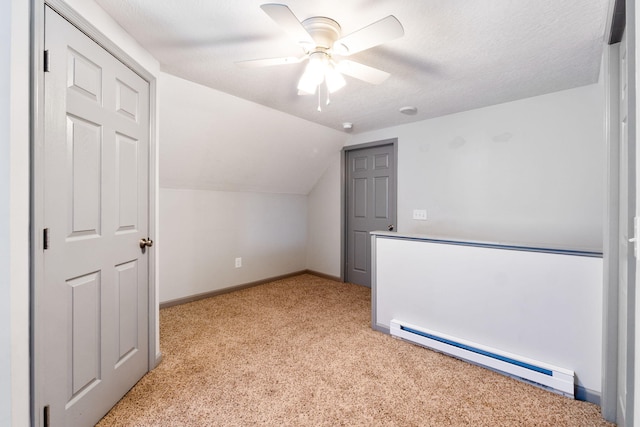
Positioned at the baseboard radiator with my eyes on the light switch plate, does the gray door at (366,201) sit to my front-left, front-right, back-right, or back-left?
front-left

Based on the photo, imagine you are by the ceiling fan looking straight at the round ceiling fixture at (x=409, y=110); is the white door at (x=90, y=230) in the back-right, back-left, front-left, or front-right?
back-left

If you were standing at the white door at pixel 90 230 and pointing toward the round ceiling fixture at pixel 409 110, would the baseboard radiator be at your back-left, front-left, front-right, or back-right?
front-right

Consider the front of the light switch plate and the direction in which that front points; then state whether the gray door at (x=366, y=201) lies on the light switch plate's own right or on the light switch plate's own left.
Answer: on the light switch plate's own right

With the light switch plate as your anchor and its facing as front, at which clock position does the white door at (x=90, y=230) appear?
The white door is roughly at 1 o'clock from the light switch plate.

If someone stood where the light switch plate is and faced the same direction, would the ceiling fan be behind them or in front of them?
in front

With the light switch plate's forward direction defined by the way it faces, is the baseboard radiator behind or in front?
in front

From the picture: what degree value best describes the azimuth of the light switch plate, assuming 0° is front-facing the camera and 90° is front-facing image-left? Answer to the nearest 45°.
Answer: approximately 0°

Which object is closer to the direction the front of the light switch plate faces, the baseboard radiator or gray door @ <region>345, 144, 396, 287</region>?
the baseboard radiator

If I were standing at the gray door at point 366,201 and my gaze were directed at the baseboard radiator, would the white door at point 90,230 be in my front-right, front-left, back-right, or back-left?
front-right
